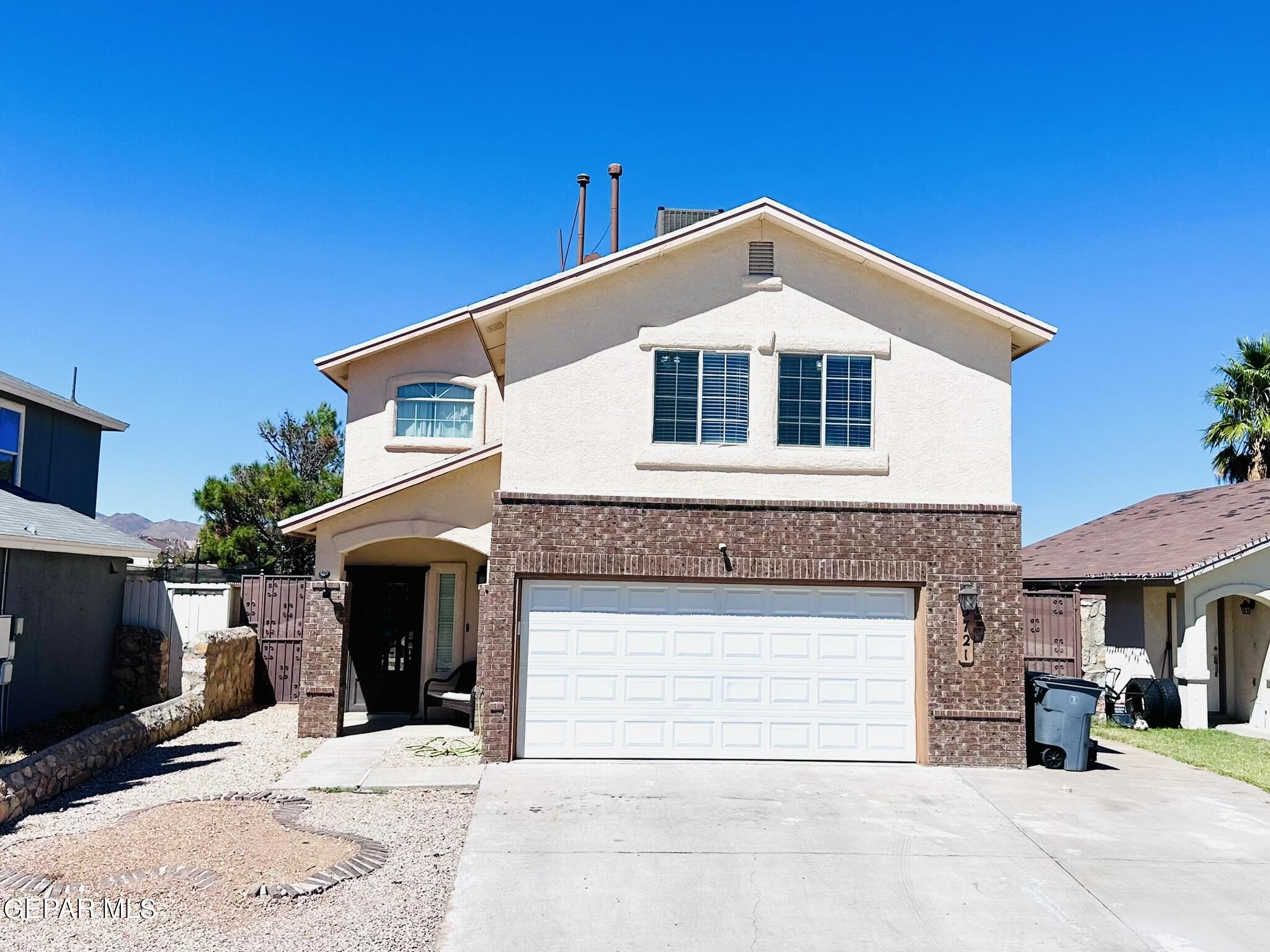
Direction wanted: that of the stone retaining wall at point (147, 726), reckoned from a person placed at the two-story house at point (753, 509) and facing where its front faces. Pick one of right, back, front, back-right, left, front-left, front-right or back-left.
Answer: right

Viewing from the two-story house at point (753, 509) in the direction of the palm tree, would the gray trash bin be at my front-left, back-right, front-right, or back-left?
front-right

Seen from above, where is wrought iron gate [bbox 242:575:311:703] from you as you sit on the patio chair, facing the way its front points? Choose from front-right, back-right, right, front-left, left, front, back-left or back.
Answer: right

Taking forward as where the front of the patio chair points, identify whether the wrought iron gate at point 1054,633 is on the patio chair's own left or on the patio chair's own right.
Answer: on the patio chair's own left

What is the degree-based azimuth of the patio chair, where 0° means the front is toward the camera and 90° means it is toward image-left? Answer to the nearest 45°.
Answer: approximately 45°

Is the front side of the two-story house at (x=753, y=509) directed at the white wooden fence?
no

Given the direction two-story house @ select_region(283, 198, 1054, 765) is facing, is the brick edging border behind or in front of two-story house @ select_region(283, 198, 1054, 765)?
in front

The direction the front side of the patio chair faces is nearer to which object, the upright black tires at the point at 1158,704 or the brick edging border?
the brick edging border

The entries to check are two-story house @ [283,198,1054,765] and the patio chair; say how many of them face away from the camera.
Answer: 0

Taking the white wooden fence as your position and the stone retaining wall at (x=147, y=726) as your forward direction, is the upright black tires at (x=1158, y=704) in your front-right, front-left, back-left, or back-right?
front-left

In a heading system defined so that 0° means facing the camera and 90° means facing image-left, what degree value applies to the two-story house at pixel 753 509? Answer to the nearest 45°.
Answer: approximately 0°

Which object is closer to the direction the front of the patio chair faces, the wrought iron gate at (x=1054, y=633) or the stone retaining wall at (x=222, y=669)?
the stone retaining wall

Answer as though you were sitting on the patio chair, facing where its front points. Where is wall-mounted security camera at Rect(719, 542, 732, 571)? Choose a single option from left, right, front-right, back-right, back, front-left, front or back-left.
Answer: left
